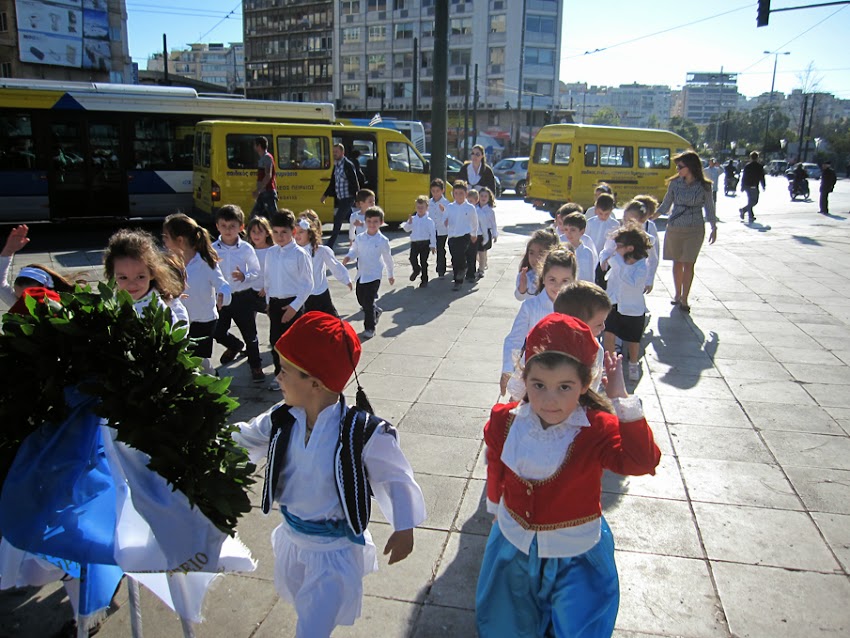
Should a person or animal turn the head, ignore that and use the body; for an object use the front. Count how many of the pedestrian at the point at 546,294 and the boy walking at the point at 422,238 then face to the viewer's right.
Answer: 0

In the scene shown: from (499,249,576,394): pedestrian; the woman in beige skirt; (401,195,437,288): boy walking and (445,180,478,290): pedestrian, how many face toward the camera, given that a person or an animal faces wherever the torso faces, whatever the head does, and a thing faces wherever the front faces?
4

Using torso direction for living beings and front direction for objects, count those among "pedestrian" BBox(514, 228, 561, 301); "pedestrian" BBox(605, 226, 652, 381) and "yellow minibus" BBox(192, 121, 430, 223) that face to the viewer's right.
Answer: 1

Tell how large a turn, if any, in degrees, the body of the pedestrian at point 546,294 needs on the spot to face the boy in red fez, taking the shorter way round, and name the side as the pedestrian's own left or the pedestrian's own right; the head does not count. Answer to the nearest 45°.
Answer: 0° — they already face them

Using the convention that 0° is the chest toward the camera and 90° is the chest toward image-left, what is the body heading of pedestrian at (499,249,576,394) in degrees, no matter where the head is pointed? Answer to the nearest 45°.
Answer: approximately 0°

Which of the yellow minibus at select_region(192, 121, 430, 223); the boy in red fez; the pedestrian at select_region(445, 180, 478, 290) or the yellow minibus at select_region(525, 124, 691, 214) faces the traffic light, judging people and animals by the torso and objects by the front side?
the yellow minibus at select_region(192, 121, 430, 223)

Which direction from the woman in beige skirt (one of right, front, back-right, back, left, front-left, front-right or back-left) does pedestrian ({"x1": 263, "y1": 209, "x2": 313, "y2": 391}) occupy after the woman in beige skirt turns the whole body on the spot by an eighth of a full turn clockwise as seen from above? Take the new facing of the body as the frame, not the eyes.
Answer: front

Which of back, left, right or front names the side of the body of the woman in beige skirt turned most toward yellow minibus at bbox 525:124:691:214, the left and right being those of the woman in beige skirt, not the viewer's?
back

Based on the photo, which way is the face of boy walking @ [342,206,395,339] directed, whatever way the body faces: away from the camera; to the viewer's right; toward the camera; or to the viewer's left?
toward the camera

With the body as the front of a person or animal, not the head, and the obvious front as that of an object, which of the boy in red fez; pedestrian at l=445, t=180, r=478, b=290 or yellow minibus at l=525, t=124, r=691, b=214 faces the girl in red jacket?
the pedestrian

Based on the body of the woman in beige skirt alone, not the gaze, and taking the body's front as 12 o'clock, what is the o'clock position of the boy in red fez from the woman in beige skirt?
The boy in red fez is roughly at 12 o'clock from the woman in beige skirt.

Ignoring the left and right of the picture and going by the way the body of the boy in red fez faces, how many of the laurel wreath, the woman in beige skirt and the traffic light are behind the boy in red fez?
2

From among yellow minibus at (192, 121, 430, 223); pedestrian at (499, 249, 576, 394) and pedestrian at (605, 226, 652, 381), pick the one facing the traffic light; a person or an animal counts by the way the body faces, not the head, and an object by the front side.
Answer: the yellow minibus

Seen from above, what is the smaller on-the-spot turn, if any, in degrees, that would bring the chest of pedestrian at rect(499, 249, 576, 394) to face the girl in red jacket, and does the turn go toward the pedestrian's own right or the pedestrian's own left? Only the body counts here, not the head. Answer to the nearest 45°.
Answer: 0° — they already face them
